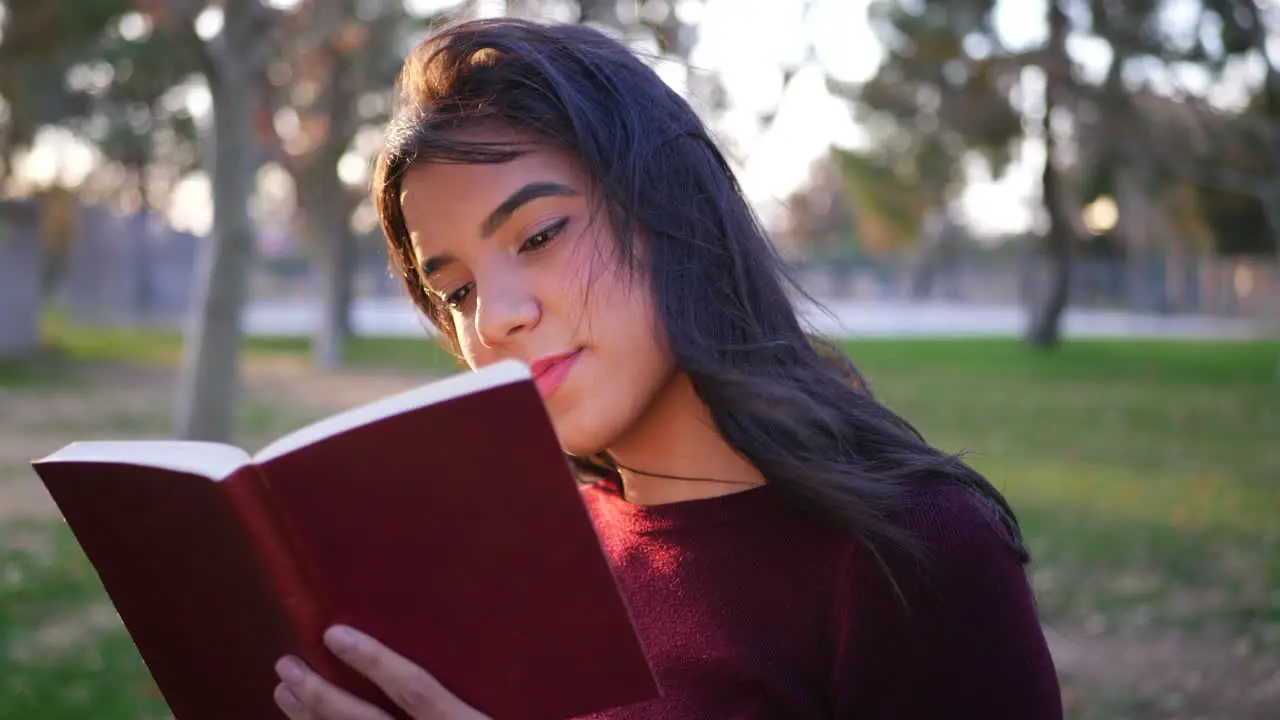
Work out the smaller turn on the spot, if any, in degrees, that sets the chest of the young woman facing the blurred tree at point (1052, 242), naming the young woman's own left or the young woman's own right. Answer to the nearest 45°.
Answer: approximately 135° to the young woman's own right

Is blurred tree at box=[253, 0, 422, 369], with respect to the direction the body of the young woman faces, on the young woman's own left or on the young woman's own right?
on the young woman's own right

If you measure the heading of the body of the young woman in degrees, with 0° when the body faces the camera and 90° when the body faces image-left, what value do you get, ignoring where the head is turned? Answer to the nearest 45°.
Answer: approximately 45°

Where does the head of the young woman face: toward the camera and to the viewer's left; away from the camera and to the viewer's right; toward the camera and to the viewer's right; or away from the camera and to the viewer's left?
toward the camera and to the viewer's left

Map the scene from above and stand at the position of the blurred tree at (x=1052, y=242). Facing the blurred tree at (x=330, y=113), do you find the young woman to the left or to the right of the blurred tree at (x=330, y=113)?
left

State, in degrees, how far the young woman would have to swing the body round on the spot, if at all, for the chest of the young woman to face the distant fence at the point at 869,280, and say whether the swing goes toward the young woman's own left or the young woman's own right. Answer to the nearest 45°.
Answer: approximately 135° to the young woman's own right

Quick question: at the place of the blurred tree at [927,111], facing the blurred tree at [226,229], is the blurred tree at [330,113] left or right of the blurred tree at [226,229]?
right

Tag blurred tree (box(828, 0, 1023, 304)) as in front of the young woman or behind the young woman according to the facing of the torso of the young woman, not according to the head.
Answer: behind

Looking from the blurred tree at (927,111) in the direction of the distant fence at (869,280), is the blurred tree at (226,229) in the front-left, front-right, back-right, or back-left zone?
back-left
